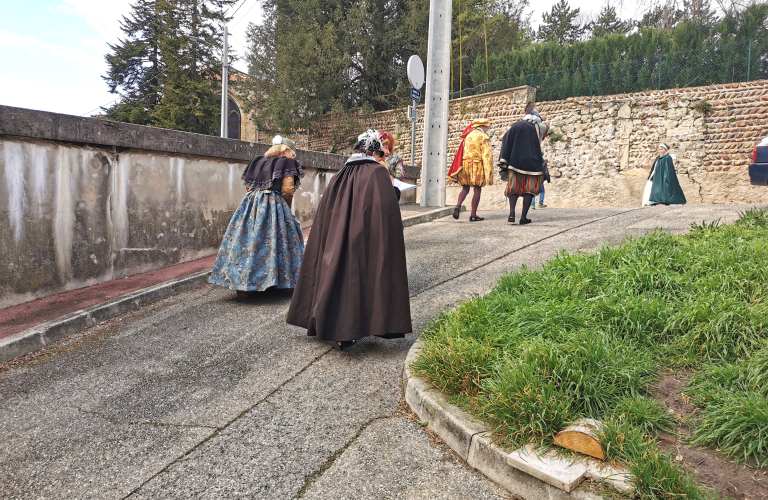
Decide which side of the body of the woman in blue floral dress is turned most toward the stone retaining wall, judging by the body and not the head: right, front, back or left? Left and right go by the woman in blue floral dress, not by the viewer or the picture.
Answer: front

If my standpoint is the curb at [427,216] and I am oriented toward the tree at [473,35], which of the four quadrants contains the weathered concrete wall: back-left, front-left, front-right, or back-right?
back-left

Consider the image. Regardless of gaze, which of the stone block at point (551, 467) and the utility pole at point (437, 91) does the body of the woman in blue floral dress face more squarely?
the utility pole

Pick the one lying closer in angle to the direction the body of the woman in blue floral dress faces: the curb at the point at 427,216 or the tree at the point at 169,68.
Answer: the curb

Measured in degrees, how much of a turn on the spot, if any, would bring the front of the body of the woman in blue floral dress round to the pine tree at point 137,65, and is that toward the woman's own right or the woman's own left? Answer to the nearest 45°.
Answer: approximately 45° to the woman's own left

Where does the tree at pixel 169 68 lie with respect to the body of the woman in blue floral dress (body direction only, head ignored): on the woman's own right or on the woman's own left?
on the woman's own left

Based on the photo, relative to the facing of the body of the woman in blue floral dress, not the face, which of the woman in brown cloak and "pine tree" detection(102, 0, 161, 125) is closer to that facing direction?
the pine tree

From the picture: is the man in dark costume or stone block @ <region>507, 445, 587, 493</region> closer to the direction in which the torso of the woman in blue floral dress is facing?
the man in dark costume

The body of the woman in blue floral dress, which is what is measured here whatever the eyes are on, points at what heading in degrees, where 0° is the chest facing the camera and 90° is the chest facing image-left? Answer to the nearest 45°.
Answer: approximately 225°

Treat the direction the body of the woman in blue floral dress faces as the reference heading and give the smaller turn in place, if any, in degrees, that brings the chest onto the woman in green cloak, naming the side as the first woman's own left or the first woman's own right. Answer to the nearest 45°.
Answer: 0° — they already face them
